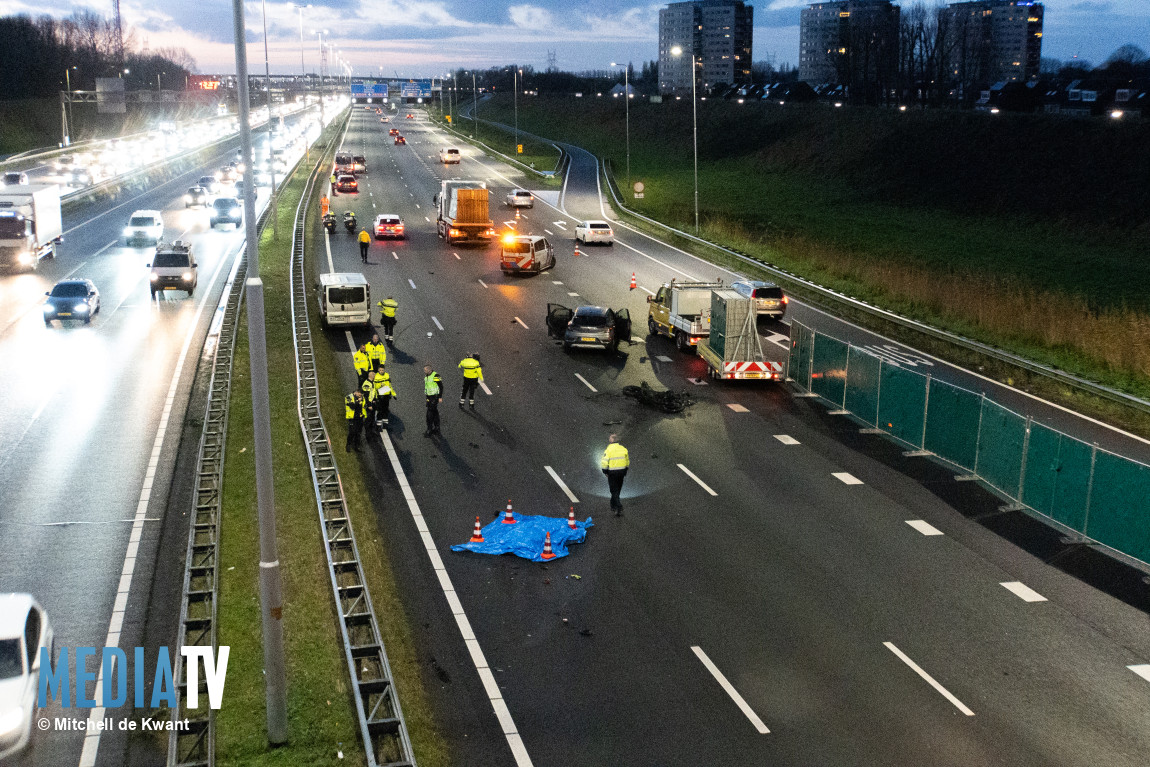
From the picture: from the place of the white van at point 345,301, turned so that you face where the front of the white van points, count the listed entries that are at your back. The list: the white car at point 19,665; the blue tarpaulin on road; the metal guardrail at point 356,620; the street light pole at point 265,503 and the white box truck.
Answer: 4

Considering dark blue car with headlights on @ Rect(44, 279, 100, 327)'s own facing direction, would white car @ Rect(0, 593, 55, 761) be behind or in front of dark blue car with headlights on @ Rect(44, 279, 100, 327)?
in front

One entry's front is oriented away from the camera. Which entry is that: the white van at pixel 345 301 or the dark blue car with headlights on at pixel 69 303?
the white van

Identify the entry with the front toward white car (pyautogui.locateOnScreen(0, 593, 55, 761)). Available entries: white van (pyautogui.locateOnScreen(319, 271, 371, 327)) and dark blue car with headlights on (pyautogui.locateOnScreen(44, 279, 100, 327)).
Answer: the dark blue car with headlights on

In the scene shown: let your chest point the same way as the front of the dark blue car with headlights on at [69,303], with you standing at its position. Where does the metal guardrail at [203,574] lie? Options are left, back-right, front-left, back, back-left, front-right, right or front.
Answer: front

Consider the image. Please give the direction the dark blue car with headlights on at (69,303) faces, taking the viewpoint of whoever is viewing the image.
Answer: facing the viewer

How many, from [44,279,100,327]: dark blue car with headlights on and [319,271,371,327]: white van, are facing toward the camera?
1

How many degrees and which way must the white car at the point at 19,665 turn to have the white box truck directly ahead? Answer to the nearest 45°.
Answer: approximately 135° to its right

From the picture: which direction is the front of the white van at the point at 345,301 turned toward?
away from the camera

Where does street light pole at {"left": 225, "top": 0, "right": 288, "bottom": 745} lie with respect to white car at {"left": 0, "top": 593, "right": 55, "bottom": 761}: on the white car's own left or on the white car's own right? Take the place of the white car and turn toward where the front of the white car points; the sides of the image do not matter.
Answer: on the white car's own left

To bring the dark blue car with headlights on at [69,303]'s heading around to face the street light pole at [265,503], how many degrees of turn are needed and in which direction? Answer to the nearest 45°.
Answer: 0° — it already faces it

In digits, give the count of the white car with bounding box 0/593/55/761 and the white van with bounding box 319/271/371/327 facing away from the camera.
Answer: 1

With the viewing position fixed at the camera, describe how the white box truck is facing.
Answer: facing the viewer and to the left of the viewer

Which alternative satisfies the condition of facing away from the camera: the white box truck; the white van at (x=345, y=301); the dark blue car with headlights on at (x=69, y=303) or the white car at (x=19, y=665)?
the white van

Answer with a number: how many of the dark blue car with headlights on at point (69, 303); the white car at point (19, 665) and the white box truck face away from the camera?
0
